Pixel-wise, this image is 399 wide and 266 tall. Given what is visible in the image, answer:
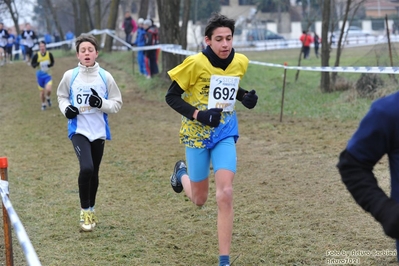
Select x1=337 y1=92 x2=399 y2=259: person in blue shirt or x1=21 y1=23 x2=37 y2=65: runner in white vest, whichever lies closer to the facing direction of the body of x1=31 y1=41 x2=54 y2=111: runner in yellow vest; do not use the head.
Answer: the person in blue shirt

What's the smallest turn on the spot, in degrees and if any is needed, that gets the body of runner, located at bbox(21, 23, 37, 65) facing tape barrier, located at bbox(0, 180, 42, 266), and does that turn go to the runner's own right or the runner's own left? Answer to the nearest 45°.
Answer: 0° — they already face it

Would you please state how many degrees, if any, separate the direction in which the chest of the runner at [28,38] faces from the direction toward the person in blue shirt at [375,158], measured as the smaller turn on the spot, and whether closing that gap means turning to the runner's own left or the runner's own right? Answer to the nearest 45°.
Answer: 0° — they already face them

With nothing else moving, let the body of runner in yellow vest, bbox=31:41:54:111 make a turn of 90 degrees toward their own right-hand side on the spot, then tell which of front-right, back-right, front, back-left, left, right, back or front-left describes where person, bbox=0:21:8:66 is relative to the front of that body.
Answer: right

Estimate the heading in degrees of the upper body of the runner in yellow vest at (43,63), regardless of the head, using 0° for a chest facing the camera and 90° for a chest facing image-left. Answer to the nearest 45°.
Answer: approximately 0°

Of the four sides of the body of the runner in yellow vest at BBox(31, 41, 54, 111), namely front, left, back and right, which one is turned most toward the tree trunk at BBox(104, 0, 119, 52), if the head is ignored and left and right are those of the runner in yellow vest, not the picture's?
back

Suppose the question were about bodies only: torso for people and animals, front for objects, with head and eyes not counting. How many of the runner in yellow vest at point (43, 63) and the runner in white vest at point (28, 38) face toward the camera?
2

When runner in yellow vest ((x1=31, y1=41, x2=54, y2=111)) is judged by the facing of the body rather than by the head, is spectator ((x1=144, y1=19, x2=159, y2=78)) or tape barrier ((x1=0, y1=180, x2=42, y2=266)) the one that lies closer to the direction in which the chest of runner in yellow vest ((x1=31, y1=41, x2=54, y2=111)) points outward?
the tape barrier
